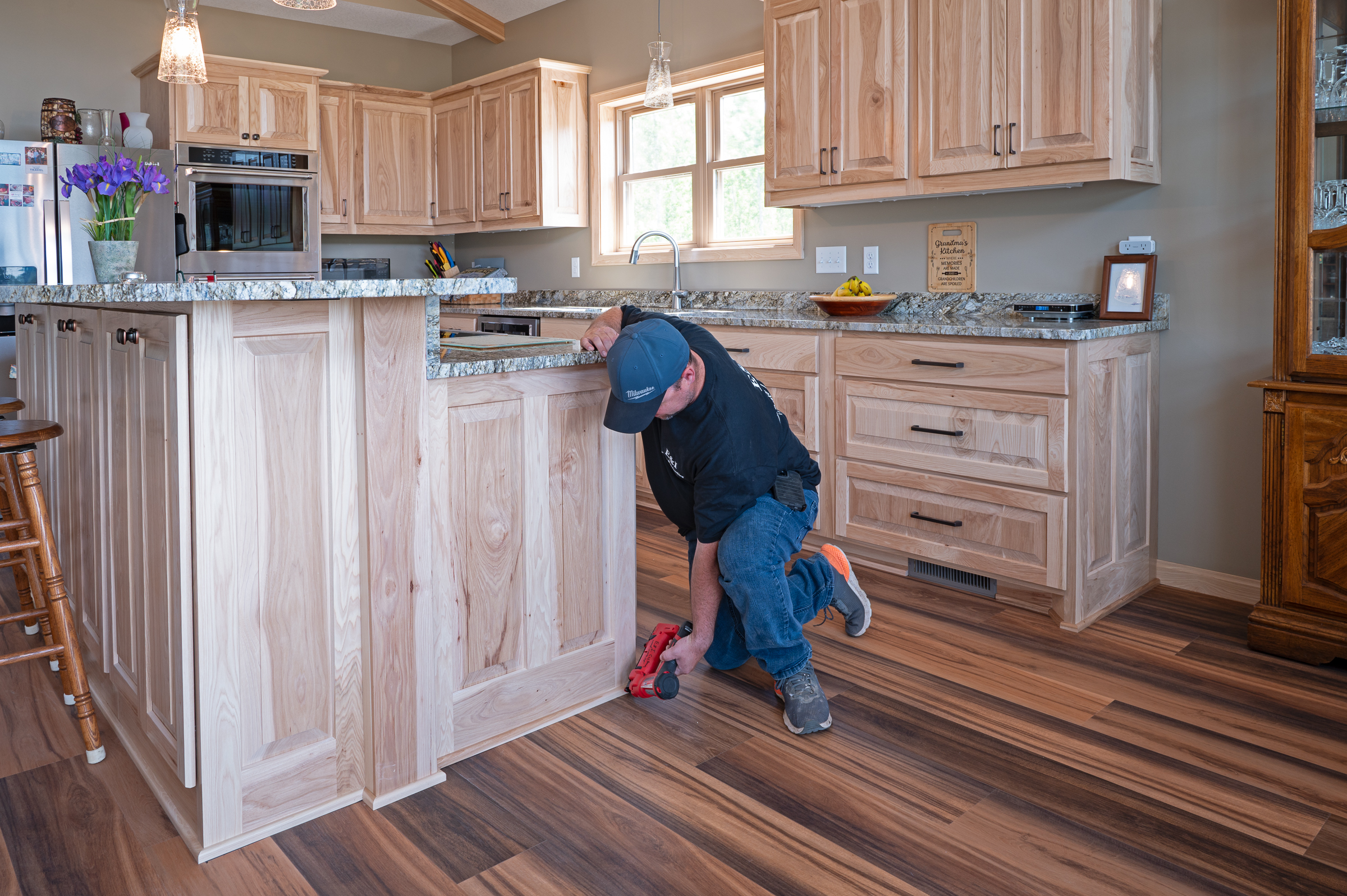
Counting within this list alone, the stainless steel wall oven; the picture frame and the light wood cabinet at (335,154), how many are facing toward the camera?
3

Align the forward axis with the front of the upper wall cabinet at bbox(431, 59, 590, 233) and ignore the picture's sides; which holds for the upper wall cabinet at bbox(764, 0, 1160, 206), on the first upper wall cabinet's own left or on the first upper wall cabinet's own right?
on the first upper wall cabinet's own left

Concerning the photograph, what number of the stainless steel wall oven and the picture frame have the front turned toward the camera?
2

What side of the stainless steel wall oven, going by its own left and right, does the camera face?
front

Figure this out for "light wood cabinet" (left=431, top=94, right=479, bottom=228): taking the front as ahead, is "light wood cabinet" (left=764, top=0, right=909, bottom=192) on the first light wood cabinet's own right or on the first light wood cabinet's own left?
on the first light wood cabinet's own left

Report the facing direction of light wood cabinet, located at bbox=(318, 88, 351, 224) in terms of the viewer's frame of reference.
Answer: facing the viewer

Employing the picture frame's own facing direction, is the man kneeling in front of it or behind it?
in front

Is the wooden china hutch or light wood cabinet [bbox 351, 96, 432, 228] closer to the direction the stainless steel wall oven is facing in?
the wooden china hutch

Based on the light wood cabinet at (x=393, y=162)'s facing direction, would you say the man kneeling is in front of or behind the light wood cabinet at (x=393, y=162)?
in front
